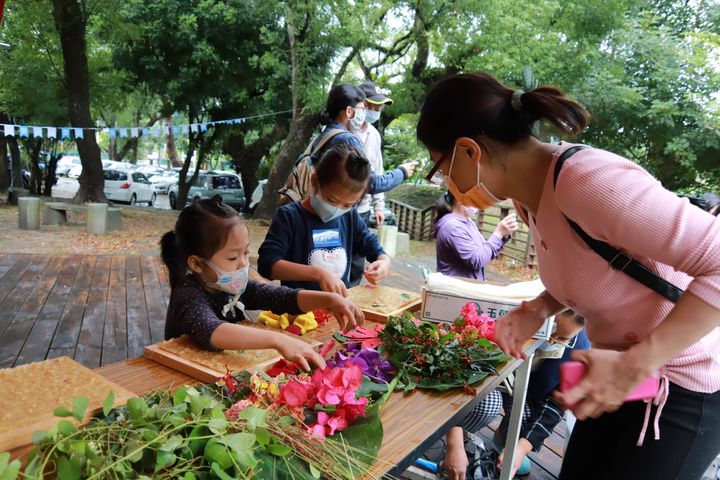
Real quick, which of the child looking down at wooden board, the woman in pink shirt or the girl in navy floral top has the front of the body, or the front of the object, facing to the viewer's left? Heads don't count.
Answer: the woman in pink shirt

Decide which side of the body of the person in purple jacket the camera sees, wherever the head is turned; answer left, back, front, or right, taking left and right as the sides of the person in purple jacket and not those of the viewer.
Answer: right

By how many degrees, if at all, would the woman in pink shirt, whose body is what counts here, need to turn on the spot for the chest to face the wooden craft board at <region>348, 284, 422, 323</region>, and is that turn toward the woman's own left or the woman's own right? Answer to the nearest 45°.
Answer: approximately 45° to the woman's own right

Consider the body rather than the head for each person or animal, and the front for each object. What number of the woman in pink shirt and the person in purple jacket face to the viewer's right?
1

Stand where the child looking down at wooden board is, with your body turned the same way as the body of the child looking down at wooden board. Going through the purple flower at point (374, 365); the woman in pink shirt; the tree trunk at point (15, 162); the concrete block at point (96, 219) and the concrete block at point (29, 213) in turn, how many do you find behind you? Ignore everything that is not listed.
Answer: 3

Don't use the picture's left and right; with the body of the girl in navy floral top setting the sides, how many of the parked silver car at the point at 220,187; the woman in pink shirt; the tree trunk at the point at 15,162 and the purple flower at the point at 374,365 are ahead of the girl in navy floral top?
2

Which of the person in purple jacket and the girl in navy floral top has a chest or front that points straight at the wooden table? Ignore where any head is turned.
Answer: the girl in navy floral top

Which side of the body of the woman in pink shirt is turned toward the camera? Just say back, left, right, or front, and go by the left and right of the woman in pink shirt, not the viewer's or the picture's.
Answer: left

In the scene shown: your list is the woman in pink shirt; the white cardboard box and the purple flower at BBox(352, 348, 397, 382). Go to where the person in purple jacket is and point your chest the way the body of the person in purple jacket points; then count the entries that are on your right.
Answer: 3

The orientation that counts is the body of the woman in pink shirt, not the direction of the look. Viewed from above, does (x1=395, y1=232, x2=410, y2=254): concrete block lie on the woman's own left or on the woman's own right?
on the woman's own right

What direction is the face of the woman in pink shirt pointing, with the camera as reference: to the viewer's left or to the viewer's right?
to the viewer's left

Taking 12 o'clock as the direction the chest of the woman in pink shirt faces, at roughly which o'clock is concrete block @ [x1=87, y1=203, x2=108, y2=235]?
The concrete block is roughly at 1 o'clock from the woman in pink shirt.

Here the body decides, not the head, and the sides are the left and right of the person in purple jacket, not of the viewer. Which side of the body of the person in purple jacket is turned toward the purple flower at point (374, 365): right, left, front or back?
right

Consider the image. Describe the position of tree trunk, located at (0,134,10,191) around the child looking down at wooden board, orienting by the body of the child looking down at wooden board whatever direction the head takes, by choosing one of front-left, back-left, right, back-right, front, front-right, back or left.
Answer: back
